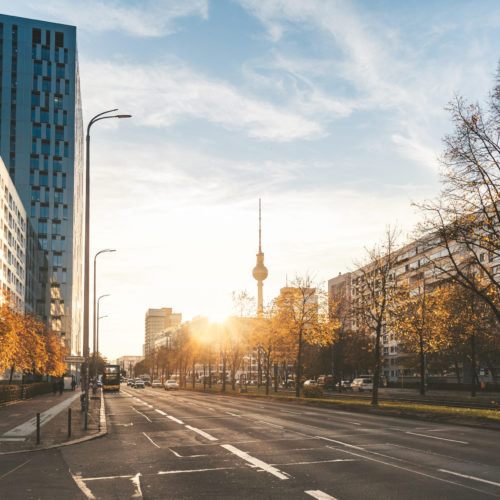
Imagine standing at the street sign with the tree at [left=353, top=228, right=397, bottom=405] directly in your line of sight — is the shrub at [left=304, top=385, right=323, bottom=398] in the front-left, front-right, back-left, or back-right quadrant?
front-left

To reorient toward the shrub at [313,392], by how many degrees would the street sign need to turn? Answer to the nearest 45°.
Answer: approximately 135° to its left

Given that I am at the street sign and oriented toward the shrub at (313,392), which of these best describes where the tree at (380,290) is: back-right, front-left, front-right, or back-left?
front-right

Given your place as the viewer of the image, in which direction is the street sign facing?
facing the viewer
